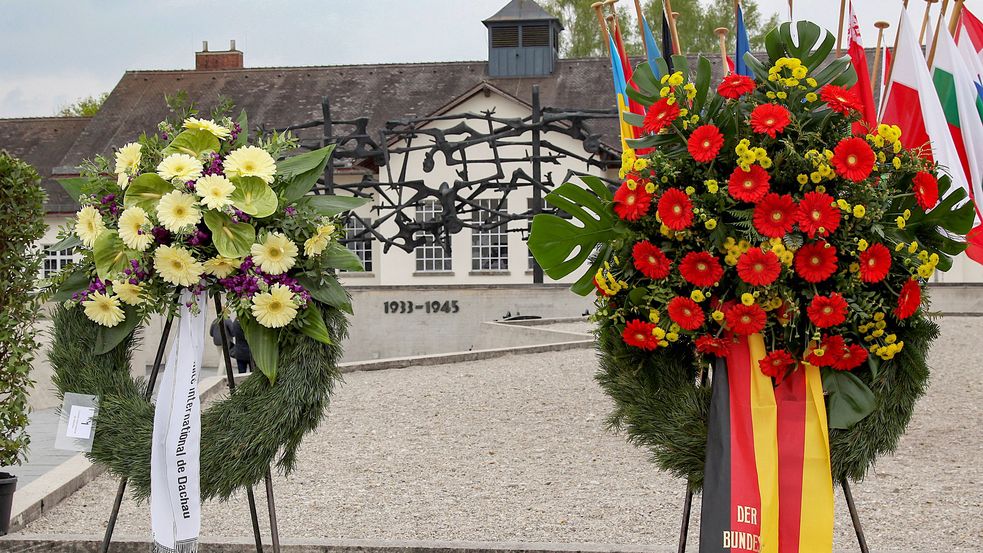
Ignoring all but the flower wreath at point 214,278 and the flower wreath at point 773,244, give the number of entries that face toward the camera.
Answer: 2

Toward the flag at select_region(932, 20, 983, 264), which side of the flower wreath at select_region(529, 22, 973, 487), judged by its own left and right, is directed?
back

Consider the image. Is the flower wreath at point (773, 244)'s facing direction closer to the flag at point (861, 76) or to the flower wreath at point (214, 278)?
the flower wreath

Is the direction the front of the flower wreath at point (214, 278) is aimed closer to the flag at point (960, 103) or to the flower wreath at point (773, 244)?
the flower wreath

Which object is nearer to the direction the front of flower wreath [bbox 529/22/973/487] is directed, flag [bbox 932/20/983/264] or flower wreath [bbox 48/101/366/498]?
the flower wreath

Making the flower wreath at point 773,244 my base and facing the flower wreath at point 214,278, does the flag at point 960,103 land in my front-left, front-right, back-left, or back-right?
back-right

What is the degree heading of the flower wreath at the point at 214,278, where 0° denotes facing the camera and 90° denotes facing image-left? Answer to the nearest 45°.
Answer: approximately 0°

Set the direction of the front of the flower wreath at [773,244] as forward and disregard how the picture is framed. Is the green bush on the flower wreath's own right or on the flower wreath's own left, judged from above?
on the flower wreath's own right

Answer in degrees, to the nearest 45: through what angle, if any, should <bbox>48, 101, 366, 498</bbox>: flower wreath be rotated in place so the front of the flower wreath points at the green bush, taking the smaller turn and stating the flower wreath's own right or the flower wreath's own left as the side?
approximately 135° to the flower wreath's own right
